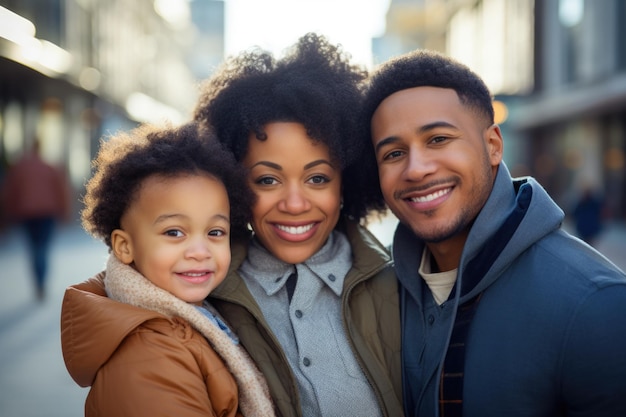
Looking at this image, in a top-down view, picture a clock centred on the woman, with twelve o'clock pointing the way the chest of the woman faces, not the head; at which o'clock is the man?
The man is roughly at 10 o'clock from the woman.

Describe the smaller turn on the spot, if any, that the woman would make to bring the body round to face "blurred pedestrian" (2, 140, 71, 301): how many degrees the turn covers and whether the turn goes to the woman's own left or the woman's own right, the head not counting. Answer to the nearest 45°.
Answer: approximately 135° to the woman's own right

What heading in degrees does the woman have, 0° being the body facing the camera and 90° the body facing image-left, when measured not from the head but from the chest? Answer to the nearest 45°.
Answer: approximately 0°

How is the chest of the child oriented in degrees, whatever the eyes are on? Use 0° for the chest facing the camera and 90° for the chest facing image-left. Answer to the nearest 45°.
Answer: approximately 315°

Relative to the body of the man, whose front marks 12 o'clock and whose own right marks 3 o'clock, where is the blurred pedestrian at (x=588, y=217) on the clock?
The blurred pedestrian is roughly at 5 o'clock from the man.

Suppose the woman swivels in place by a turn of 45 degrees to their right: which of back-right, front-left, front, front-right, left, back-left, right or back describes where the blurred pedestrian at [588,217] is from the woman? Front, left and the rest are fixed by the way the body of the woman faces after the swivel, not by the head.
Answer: back

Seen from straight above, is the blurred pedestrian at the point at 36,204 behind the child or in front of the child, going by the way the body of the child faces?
behind

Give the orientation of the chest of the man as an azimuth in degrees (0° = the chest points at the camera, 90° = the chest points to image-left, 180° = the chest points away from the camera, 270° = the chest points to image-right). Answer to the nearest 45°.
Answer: approximately 45°

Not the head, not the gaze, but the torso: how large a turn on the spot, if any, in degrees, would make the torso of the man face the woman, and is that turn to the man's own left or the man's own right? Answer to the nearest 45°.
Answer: approximately 45° to the man's own right
